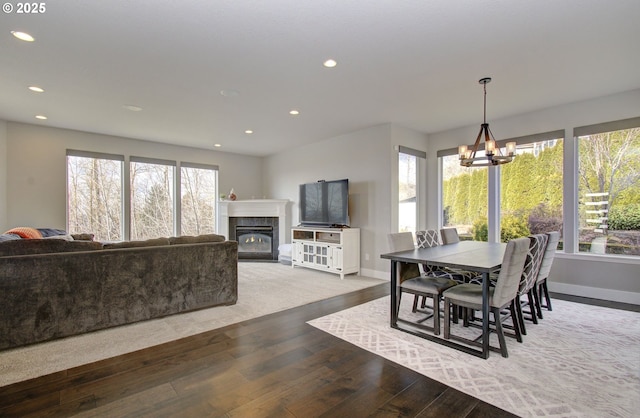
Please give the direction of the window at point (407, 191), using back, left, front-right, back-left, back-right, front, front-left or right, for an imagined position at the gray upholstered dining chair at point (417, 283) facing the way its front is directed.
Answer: back-left

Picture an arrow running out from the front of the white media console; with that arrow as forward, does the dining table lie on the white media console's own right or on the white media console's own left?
on the white media console's own left

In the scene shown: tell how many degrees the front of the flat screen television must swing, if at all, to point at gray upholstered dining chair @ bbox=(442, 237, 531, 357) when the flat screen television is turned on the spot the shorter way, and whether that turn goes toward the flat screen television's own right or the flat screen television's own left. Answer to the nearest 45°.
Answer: approximately 45° to the flat screen television's own left

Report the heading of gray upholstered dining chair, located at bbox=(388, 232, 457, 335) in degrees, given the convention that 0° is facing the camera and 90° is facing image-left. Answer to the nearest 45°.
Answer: approximately 315°

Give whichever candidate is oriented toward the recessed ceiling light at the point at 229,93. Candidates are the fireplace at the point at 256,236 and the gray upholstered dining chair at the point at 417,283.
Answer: the fireplace

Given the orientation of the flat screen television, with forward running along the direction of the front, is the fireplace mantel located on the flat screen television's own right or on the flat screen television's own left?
on the flat screen television's own right

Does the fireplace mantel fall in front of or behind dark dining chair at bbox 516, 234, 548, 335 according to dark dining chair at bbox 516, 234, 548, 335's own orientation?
in front

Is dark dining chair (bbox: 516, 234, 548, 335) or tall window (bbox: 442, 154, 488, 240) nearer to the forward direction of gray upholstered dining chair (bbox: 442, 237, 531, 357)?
the tall window

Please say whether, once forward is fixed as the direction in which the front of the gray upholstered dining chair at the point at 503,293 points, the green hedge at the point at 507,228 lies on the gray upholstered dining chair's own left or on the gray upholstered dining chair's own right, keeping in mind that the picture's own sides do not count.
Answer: on the gray upholstered dining chair's own right

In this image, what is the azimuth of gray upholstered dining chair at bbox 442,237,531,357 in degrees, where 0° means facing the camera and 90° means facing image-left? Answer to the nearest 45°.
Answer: approximately 135°

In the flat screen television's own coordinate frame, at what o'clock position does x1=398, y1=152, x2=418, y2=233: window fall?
The window is roughly at 8 o'clock from the flat screen television.

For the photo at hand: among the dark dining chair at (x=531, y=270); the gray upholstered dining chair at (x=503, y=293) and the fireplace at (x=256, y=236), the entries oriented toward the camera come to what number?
1

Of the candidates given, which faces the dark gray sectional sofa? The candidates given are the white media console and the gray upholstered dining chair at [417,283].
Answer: the white media console
